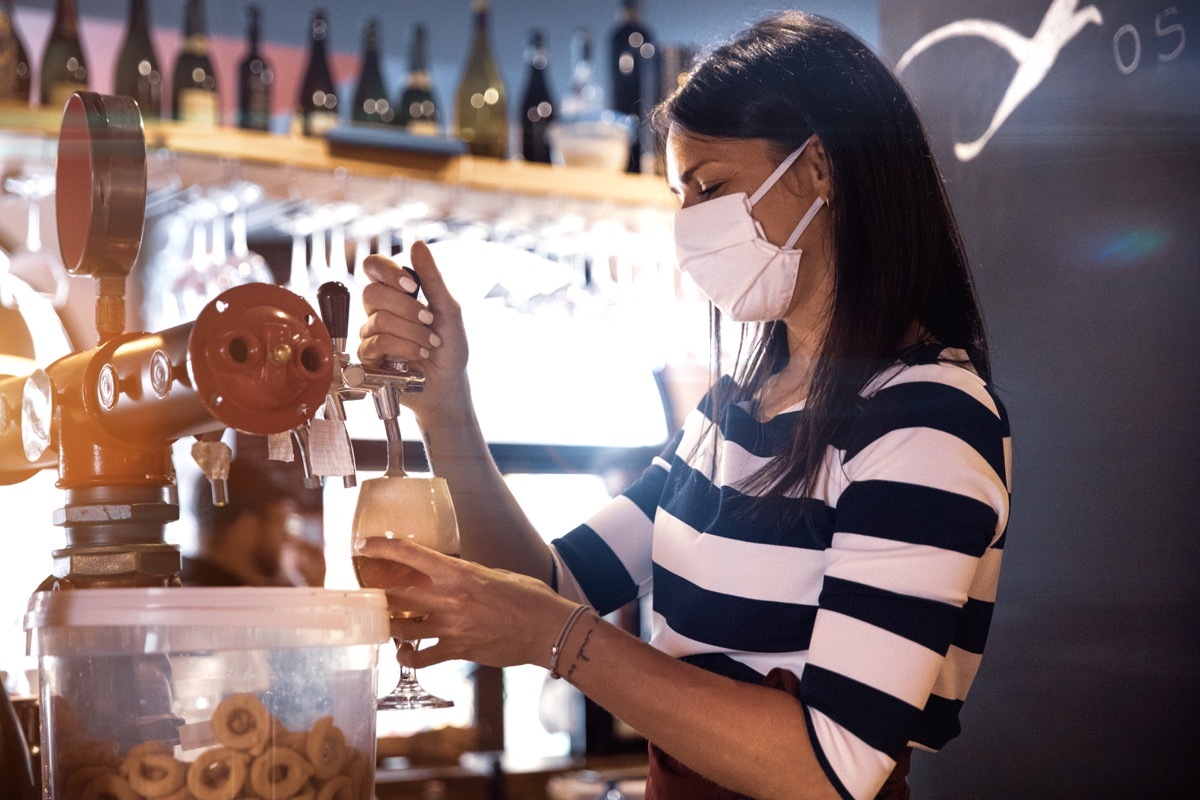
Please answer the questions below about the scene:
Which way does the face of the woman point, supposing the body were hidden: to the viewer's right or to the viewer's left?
to the viewer's left

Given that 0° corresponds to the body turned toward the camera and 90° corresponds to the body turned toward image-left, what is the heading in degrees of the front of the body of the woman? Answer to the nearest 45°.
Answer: approximately 45°

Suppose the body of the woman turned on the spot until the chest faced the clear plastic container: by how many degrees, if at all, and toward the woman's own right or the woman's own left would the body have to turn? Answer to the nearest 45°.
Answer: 0° — they already face it

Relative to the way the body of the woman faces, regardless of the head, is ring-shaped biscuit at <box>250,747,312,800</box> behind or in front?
in front

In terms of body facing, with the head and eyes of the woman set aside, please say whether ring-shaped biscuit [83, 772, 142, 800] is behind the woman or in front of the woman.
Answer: in front

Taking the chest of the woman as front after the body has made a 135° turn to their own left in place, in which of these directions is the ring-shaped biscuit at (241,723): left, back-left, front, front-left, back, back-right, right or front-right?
back-right

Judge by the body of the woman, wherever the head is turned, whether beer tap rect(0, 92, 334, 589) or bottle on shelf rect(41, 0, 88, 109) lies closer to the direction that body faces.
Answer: the beer tap

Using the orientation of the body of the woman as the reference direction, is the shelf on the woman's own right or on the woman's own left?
on the woman's own right
